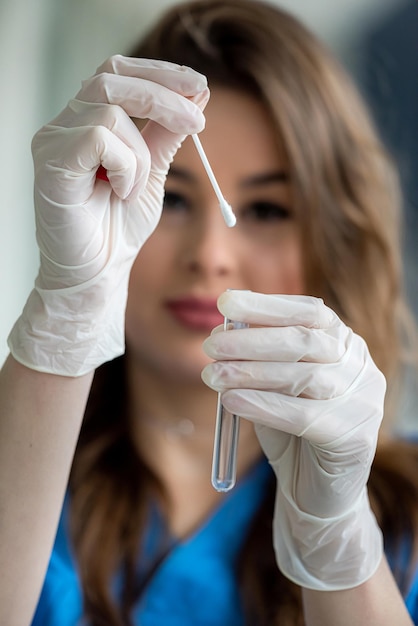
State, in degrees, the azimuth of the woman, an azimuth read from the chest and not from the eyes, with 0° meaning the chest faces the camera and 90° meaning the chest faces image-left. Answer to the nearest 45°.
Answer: approximately 0°
